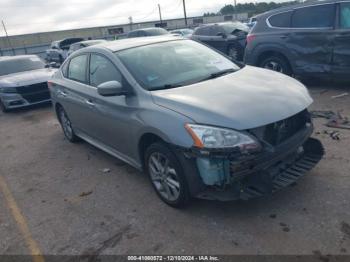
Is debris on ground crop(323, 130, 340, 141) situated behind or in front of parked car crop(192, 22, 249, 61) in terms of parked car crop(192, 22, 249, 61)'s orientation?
in front

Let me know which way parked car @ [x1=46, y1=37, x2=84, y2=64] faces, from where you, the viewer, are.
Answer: facing the viewer and to the left of the viewer

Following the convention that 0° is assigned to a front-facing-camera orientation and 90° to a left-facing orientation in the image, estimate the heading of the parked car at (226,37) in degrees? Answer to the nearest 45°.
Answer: approximately 315°

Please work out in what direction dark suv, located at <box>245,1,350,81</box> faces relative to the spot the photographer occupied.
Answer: facing to the right of the viewer

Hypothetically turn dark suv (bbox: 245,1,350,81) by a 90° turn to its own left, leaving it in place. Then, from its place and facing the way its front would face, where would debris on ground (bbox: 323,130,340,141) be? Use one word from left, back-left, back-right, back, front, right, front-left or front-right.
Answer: back

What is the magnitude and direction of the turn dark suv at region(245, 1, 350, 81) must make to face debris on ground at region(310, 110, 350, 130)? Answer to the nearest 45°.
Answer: approximately 90° to its right

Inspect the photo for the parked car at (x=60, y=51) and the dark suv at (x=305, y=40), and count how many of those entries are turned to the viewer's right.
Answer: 1

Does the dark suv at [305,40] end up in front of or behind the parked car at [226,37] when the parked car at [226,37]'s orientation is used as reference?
in front

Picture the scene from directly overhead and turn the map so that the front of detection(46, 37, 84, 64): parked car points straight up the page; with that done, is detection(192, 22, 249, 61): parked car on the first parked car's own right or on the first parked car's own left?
on the first parked car's own left

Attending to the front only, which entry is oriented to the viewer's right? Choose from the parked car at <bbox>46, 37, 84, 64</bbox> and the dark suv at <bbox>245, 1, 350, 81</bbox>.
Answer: the dark suv

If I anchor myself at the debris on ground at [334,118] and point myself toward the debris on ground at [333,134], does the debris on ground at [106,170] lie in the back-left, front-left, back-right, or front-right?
front-right

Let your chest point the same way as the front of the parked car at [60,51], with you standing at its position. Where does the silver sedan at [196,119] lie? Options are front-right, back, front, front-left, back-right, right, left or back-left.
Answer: front-left
